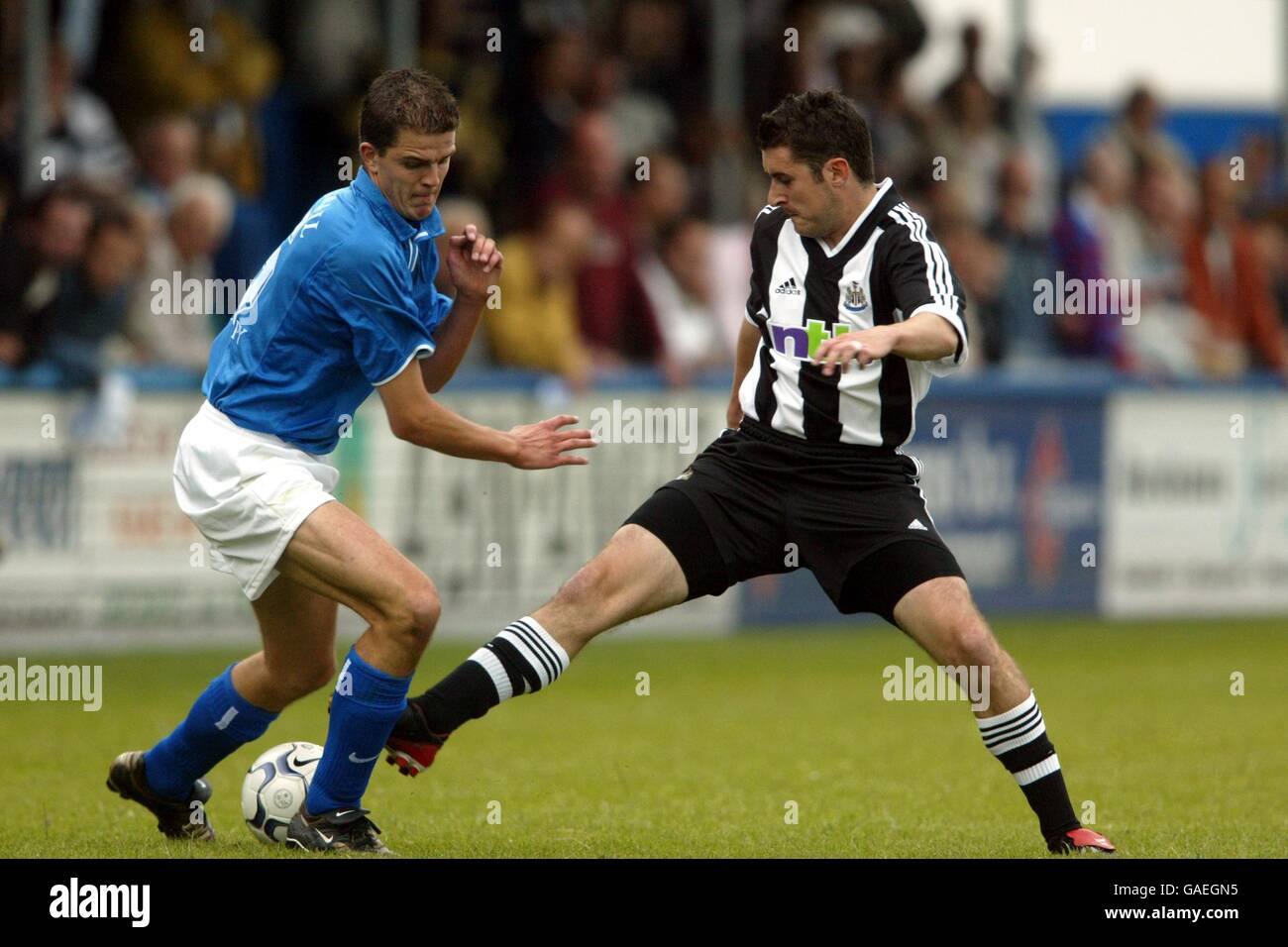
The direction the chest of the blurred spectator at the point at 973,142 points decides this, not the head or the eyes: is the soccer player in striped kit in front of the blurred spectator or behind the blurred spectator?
in front

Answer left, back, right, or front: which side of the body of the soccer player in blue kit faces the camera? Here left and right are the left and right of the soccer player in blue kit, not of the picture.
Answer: right

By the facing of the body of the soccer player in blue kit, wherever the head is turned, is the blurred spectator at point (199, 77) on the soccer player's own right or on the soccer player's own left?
on the soccer player's own left

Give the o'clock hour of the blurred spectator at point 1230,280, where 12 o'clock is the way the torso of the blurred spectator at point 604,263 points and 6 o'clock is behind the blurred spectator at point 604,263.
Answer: the blurred spectator at point 1230,280 is roughly at 8 o'clock from the blurred spectator at point 604,263.

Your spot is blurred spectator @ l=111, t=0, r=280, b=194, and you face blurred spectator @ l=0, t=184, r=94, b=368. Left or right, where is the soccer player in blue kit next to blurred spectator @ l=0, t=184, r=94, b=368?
left

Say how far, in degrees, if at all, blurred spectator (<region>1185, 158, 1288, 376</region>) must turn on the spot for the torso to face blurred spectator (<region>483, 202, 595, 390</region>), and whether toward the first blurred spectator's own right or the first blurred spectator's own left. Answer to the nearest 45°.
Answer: approximately 45° to the first blurred spectator's own right

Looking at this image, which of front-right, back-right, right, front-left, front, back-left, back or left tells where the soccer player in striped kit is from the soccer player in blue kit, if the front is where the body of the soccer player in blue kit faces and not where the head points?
front

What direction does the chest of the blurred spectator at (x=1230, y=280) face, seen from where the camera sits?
toward the camera

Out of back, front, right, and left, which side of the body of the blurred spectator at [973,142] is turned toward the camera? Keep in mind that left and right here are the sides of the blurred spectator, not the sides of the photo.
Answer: front

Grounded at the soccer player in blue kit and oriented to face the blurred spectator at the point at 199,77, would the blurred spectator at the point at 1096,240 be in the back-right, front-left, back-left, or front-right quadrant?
front-right

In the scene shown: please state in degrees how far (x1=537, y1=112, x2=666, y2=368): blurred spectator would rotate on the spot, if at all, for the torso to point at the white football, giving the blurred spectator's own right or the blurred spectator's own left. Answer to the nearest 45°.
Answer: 0° — they already face it

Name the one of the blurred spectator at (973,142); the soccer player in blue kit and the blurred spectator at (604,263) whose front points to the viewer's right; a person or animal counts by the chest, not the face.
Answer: the soccer player in blue kit

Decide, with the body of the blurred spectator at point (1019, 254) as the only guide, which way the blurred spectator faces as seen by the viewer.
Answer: toward the camera

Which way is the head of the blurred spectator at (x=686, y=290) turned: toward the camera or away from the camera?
toward the camera

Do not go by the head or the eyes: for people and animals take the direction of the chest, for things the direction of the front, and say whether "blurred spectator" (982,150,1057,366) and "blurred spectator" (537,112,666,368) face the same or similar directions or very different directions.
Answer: same or similar directions

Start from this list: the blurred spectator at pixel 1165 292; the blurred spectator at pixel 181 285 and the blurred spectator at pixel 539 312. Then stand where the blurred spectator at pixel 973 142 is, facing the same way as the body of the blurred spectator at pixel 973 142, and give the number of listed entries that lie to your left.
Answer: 1

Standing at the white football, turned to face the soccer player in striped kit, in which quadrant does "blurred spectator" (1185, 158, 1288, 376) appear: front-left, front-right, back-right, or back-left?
front-left
